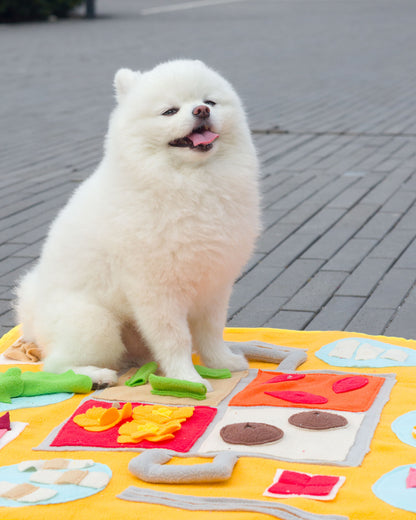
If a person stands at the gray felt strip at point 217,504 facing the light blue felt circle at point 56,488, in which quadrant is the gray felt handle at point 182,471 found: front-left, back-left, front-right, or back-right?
front-right

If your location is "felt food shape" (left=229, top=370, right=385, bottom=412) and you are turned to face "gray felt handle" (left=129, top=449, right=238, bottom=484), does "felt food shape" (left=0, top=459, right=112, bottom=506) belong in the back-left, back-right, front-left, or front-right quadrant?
front-right

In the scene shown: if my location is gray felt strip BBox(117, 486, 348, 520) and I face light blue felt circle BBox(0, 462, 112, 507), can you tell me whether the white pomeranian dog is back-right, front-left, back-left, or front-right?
front-right

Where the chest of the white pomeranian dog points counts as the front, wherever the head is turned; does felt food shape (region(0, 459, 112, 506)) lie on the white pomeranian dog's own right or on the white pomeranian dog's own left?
on the white pomeranian dog's own right

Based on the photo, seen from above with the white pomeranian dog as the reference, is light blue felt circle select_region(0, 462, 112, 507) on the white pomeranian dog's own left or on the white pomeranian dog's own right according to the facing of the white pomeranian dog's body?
on the white pomeranian dog's own right

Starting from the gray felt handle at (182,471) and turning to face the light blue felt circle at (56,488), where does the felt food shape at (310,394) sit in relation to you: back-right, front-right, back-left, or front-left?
back-right

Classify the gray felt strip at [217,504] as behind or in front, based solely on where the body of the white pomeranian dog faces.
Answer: in front

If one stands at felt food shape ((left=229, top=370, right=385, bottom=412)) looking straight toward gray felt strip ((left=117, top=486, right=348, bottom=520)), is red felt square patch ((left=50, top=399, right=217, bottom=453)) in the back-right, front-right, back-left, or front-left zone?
front-right

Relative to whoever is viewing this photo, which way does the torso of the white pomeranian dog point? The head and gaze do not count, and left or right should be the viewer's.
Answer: facing the viewer and to the right of the viewer

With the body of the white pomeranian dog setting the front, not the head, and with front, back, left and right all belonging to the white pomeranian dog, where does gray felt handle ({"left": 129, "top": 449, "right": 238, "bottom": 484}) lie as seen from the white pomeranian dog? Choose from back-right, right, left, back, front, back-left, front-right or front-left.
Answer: front-right

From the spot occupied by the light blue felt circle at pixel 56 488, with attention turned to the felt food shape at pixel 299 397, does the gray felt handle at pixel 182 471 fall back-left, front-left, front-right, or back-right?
front-right
